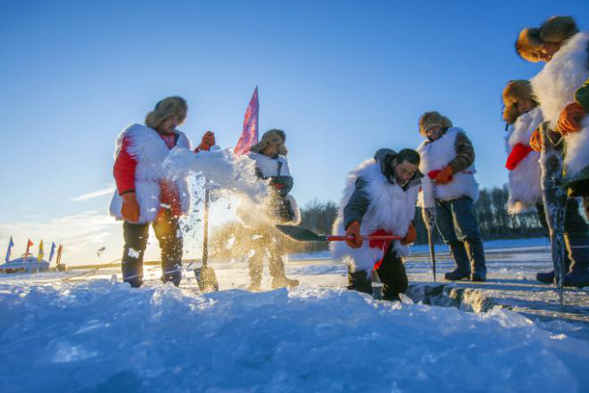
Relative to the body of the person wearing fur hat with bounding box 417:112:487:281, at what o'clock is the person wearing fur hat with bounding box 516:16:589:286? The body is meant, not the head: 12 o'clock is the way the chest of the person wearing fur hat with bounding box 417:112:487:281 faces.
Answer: the person wearing fur hat with bounding box 516:16:589:286 is roughly at 10 o'clock from the person wearing fur hat with bounding box 417:112:487:281.

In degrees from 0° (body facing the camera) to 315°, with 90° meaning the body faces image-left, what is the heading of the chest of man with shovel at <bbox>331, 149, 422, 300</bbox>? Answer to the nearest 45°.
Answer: approximately 315°

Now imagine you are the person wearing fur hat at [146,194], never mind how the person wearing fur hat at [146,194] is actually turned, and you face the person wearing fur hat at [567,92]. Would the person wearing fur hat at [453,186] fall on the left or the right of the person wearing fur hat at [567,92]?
left

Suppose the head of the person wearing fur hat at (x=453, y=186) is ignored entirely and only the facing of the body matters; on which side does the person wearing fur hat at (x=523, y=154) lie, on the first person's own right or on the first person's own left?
on the first person's own left

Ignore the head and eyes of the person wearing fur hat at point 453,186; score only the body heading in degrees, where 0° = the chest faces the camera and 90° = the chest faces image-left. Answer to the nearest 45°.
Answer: approximately 45°

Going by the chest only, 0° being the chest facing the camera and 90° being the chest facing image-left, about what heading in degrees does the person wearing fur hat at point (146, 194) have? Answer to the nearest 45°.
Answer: approximately 315°

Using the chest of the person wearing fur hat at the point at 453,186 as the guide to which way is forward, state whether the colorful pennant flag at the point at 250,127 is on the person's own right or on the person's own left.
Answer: on the person's own right

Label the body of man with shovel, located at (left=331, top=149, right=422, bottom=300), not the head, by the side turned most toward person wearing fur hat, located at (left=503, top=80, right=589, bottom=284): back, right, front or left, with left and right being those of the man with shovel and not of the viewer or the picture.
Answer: left
